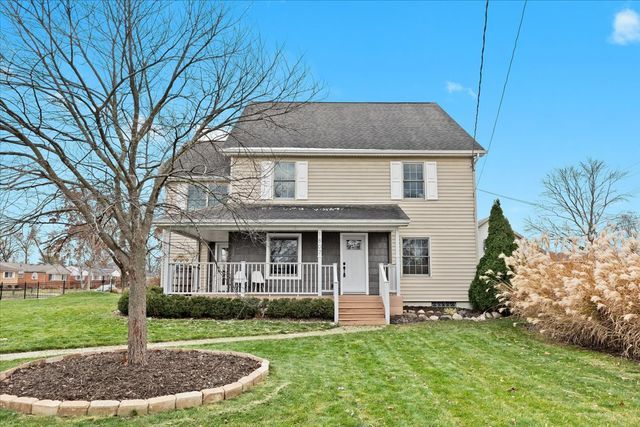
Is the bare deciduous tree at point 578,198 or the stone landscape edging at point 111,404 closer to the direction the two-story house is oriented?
the stone landscape edging

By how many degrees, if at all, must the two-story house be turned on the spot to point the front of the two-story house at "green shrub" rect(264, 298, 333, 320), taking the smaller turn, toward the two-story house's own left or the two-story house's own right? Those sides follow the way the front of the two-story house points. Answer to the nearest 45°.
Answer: approximately 45° to the two-story house's own right

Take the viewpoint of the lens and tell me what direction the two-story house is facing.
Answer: facing the viewer
